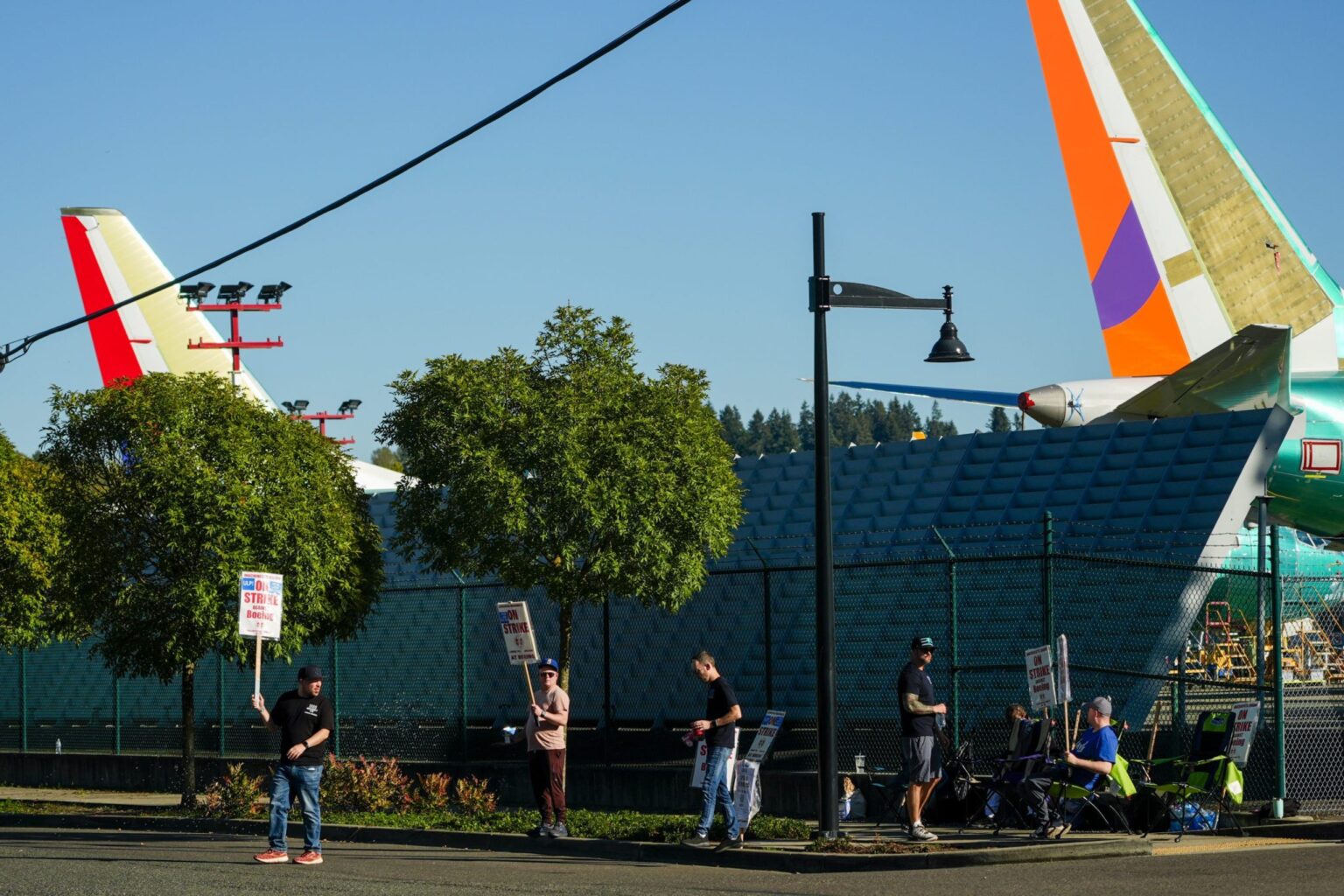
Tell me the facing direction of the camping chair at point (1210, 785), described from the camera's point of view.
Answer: facing the viewer and to the left of the viewer

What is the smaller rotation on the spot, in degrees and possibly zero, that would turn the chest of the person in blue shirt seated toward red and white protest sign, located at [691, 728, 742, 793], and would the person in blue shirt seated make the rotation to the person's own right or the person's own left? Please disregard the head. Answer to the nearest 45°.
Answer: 0° — they already face it

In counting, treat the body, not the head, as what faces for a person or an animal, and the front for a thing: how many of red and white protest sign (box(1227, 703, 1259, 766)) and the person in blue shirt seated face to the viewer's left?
1

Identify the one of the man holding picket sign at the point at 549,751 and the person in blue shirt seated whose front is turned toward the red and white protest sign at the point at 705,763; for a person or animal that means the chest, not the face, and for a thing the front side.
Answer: the person in blue shirt seated

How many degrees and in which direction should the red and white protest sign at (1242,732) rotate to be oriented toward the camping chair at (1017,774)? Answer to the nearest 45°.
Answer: approximately 90° to its right

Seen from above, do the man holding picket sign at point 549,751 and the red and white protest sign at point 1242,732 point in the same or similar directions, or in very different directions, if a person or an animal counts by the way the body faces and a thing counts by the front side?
same or similar directions

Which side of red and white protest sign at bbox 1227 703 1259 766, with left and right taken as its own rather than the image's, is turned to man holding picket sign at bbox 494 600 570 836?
right

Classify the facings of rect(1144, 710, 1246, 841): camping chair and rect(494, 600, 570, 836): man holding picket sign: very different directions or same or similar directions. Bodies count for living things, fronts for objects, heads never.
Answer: same or similar directions

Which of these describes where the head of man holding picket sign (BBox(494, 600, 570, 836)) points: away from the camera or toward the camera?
toward the camera

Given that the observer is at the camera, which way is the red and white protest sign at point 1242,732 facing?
facing the viewer

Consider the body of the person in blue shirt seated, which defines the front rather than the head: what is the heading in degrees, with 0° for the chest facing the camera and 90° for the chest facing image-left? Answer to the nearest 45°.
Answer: approximately 90°
